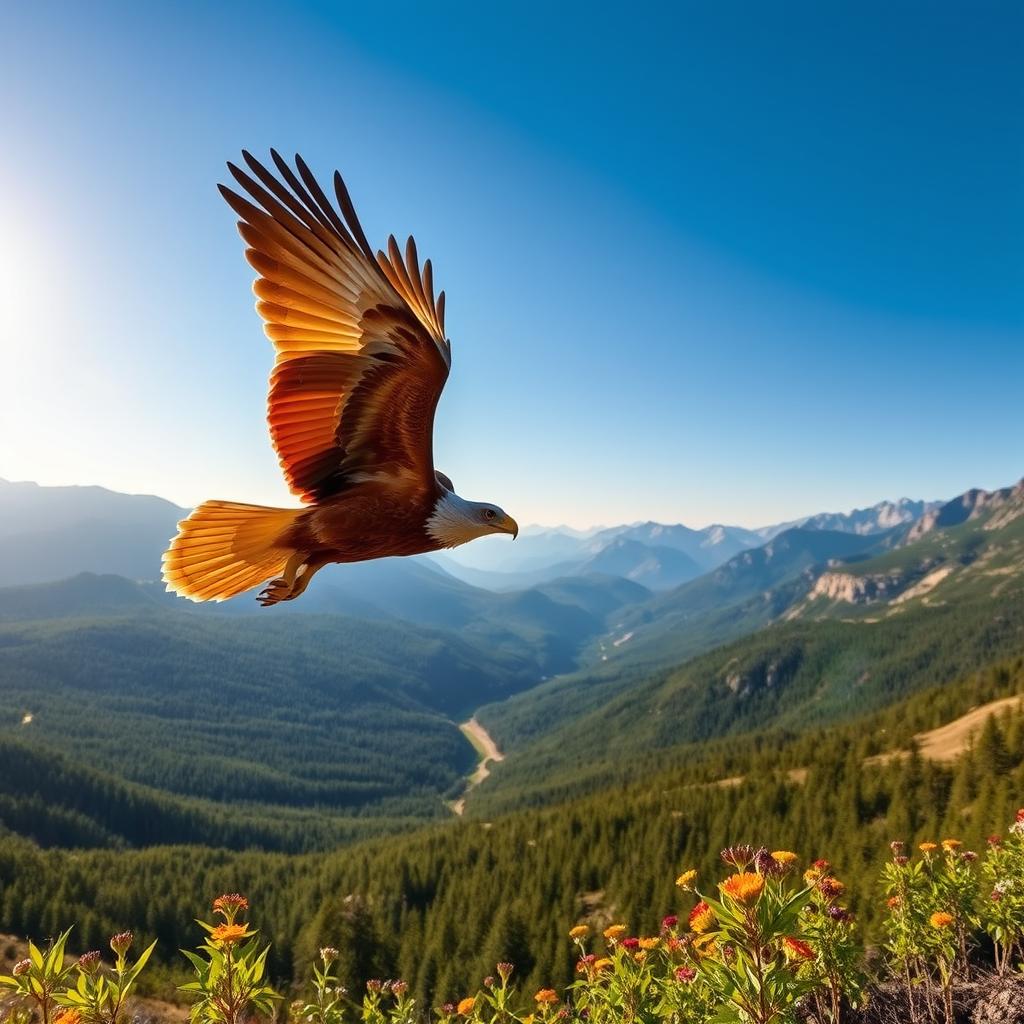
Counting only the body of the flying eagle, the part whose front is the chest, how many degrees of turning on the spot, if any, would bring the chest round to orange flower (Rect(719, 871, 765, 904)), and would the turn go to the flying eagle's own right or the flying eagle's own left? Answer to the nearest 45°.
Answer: approximately 45° to the flying eagle's own right

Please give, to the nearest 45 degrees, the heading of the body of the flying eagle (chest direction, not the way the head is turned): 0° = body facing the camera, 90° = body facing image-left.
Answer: approximately 270°
